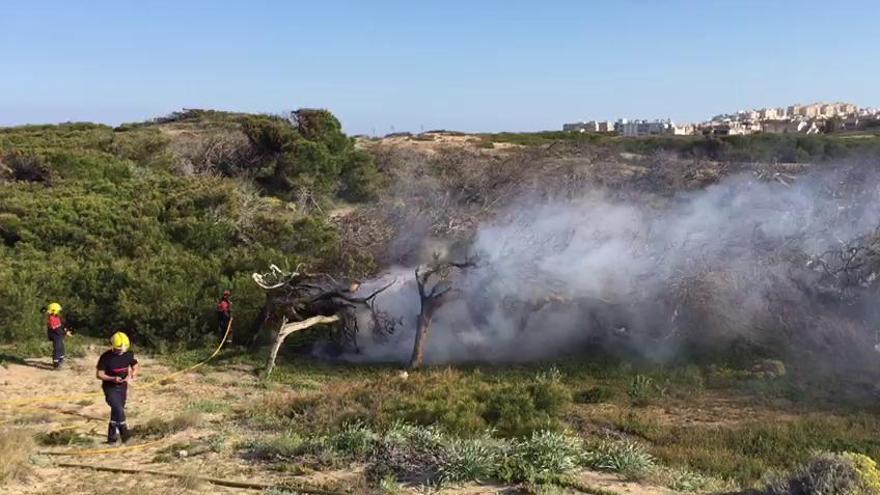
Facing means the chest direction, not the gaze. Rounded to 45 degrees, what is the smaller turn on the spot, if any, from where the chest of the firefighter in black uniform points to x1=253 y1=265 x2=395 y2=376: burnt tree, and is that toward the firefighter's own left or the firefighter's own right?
approximately 135° to the firefighter's own left

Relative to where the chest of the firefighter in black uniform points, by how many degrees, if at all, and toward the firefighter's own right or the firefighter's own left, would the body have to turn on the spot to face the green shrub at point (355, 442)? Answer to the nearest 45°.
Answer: approximately 45° to the firefighter's own left

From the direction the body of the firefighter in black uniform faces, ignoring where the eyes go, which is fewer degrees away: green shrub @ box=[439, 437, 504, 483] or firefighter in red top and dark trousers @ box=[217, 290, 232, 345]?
the green shrub

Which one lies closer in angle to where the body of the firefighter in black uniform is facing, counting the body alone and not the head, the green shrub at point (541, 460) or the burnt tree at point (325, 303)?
the green shrub

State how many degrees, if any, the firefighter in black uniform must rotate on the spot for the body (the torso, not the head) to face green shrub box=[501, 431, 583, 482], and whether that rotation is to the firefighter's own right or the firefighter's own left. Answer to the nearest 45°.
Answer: approximately 45° to the firefighter's own left

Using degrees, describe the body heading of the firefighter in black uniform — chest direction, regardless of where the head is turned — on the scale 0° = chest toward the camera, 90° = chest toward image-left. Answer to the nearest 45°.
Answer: approximately 0°

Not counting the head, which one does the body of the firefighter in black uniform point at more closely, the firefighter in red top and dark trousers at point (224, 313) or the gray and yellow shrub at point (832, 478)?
the gray and yellow shrub

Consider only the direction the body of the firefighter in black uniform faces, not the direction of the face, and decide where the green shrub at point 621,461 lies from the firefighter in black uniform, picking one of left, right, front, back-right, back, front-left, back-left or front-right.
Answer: front-left

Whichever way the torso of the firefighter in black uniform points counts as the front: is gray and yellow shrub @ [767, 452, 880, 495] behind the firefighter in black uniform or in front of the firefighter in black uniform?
in front

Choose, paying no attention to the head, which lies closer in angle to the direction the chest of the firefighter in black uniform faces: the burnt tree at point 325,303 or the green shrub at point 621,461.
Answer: the green shrub

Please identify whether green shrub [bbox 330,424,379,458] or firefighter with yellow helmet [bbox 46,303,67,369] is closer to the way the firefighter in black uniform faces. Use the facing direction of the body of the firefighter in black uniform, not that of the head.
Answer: the green shrub

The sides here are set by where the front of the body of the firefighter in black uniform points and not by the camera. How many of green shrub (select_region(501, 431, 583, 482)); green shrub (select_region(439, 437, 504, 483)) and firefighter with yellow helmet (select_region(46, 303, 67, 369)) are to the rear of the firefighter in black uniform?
1

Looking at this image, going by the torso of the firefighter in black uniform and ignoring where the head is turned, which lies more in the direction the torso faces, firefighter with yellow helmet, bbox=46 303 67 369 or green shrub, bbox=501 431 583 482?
the green shrub

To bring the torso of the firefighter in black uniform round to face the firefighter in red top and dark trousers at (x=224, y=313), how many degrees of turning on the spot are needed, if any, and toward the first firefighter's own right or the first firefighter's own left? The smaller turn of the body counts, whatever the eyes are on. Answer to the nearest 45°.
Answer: approximately 180°

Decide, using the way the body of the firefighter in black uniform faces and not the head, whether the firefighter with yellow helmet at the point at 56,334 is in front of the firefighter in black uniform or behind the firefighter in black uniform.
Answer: behind
